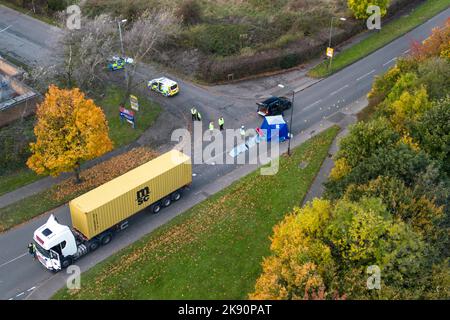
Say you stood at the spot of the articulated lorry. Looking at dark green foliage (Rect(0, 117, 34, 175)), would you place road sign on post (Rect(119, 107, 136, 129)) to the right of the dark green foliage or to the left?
right

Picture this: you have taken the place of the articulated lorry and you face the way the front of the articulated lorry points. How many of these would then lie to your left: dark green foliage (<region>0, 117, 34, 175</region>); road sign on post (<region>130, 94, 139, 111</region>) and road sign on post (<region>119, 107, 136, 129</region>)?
0

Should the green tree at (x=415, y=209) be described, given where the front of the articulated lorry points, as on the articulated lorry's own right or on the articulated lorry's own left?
on the articulated lorry's own left

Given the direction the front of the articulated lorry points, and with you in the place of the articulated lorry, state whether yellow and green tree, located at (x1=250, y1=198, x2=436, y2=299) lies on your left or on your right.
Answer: on your left

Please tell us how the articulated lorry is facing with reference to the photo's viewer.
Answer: facing the viewer and to the left of the viewer

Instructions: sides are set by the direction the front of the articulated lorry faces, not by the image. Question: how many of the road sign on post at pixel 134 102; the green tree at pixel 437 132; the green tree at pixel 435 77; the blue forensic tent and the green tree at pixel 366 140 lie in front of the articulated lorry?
0

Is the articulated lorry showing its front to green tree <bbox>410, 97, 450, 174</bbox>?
no

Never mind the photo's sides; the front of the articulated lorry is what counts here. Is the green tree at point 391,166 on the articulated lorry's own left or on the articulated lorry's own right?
on the articulated lorry's own left

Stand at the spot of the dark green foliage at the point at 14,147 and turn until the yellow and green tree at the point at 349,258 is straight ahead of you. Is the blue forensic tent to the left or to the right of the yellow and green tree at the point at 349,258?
left

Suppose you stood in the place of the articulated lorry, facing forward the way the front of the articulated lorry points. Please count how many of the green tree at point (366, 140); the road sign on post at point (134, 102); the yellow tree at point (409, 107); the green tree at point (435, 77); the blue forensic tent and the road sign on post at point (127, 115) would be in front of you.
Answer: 0

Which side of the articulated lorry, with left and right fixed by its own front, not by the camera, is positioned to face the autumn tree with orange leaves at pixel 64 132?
right

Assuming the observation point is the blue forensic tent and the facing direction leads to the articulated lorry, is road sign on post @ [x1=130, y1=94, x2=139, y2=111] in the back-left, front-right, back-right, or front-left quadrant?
front-right

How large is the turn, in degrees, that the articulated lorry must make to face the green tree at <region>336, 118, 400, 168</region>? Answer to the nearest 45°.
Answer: approximately 135° to its left

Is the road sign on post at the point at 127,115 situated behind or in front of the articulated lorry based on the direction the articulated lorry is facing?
behind

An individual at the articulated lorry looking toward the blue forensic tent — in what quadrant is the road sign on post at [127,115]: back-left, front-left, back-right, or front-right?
front-left

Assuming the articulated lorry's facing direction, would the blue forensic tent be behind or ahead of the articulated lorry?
behind

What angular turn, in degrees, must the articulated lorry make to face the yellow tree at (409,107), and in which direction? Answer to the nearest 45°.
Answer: approximately 135° to its left
